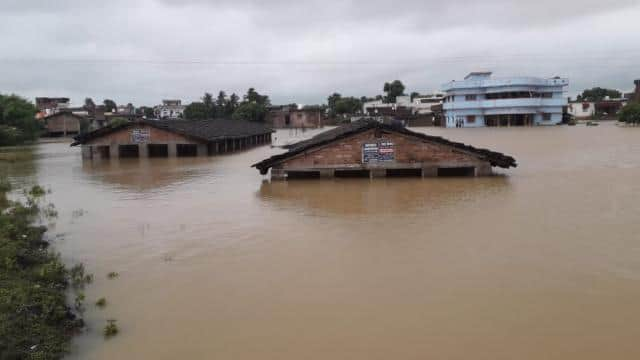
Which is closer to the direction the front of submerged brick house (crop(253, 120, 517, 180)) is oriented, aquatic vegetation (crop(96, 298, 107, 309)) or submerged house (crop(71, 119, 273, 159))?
the aquatic vegetation

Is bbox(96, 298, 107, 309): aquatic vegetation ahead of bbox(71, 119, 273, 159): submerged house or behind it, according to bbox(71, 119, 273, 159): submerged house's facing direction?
ahead

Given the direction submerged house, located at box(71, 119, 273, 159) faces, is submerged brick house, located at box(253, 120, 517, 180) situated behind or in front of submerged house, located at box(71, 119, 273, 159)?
in front

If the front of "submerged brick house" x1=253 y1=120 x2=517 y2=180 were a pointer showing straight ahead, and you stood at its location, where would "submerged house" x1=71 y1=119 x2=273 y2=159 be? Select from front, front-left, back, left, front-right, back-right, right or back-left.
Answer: back-right

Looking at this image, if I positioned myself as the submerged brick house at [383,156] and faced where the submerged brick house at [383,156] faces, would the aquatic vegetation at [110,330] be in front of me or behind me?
in front

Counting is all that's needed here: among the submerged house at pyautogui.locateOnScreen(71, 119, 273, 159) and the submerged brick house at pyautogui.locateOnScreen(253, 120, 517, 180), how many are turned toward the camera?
2

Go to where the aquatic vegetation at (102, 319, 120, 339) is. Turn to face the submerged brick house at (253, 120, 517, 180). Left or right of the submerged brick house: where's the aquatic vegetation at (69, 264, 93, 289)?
left

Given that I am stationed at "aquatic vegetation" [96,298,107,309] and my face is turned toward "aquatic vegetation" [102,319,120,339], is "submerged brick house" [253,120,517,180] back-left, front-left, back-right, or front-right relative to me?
back-left

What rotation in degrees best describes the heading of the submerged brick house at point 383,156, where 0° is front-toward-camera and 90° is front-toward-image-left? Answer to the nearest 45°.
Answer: approximately 0°
